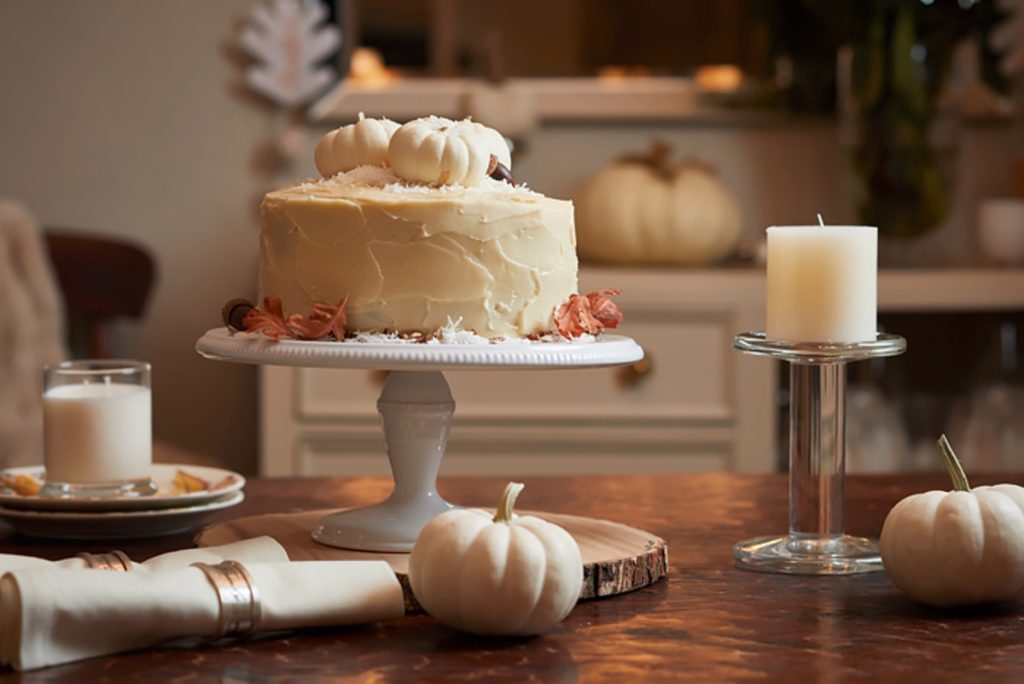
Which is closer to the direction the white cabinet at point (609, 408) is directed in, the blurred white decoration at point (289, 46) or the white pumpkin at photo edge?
the white pumpkin at photo edge

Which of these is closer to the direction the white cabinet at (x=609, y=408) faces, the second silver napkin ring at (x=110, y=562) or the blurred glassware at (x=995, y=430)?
the second silver napkin ring

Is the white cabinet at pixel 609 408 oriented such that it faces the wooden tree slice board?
yes

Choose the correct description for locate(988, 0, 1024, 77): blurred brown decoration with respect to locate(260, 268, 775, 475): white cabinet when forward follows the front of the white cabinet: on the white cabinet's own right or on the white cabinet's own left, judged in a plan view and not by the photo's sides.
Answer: on the white cabinet's own left

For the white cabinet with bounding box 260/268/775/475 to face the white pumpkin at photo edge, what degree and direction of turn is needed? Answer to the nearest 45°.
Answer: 0° — it already faces it

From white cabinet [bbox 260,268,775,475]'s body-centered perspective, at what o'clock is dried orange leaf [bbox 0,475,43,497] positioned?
The dried orange leaf is roughly at 1 o'clock from the white cabinet.

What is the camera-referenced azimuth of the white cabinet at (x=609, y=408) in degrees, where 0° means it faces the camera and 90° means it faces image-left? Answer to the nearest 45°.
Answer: approximately 0°

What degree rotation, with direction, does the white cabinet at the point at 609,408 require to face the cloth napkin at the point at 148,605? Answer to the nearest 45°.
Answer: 0° — it already faces it
